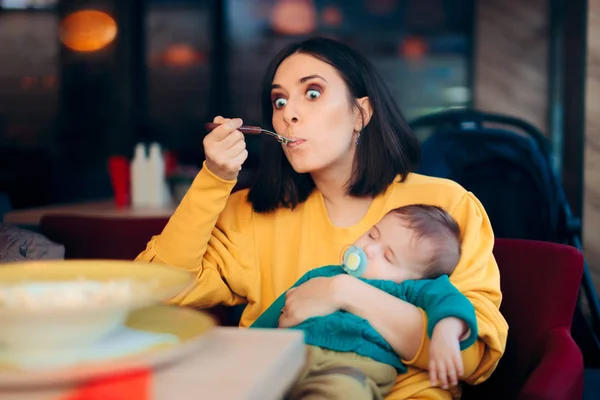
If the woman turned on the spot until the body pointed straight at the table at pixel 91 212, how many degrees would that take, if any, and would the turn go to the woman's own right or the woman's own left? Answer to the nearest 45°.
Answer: approximately 90° to the woman's own right

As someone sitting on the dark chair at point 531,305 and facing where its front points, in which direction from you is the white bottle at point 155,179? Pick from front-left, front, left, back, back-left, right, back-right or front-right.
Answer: right

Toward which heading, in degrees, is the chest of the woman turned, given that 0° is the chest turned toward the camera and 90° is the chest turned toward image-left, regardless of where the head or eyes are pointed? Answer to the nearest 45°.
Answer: approximately 45°

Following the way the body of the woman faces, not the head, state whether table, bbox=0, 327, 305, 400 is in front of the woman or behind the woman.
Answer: in front

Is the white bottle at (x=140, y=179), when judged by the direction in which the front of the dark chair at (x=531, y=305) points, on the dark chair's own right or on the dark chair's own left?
on the dark chair's own right

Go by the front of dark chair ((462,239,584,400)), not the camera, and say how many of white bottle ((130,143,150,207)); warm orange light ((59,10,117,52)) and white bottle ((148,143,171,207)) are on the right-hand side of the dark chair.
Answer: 3

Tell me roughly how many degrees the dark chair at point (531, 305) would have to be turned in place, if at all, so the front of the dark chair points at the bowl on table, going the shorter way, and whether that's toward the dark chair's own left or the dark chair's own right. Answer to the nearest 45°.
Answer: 0° — it already faces it

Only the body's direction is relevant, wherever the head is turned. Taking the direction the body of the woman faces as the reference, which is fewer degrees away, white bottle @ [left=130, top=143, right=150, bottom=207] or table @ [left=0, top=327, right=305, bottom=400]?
the table

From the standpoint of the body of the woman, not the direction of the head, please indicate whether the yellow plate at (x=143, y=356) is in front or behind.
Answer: in front

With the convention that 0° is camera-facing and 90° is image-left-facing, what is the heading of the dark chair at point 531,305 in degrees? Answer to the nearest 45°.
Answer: approximately 45°
